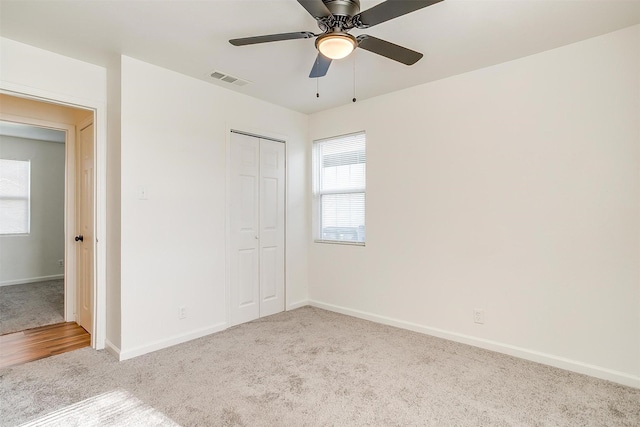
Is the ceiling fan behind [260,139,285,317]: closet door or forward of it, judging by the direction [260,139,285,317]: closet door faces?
forward

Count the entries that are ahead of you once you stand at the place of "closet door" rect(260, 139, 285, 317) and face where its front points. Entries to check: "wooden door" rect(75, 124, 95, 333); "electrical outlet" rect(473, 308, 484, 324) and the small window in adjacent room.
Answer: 1

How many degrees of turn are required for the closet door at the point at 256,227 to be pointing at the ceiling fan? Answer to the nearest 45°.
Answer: approximately 45° to its right

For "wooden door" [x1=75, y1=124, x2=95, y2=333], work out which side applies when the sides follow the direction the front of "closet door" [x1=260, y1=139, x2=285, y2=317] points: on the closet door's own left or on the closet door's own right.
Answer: on the closet door's own right

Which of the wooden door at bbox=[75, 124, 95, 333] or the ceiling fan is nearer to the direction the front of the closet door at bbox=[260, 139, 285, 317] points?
the ceiling fan

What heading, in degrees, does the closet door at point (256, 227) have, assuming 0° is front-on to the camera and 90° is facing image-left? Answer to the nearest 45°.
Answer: approximately 315°

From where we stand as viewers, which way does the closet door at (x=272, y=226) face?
facing the viewer and to the right of the viewer

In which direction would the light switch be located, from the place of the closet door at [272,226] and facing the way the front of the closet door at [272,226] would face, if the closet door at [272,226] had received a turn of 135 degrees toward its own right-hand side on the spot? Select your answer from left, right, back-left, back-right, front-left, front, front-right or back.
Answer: front-left
